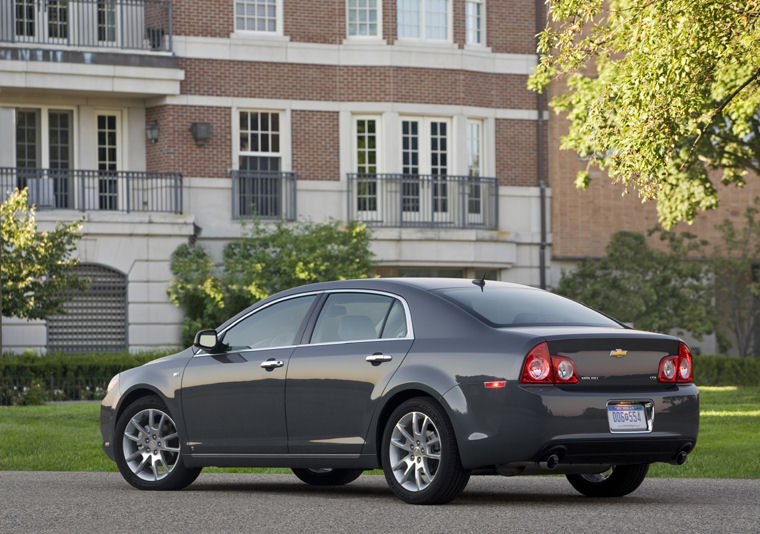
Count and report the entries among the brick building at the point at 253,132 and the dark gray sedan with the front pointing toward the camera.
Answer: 1

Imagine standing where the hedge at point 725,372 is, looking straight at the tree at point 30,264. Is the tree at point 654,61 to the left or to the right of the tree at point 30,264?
left

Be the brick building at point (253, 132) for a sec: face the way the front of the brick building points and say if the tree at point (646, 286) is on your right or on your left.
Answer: on your left

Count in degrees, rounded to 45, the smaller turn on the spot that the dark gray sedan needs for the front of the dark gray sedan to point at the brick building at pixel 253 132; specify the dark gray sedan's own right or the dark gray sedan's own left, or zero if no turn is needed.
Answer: approximately 45° to the dark gray sedan's own right

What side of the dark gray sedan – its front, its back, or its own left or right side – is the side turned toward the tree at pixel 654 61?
right

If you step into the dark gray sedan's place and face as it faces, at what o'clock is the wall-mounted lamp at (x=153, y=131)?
The wall-mounted lamp is roughly at 1 o'clock from the dark gray sedan.

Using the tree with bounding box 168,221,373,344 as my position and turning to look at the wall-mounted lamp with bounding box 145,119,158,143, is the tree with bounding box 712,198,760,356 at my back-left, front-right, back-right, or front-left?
back-right

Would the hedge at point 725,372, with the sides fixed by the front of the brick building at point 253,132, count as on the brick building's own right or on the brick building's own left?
on the brick building's own left

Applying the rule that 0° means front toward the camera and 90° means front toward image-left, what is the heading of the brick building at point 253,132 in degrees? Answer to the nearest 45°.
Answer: approximately 0°

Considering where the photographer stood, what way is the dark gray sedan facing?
facing away from the viewer and to the left of the viewer

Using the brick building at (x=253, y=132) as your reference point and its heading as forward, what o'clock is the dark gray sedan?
The dark gray sedan is roughly at 12 o'clock from the brick building.
